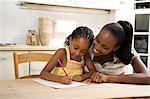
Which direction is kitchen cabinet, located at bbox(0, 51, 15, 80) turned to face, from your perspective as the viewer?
facing the viewer

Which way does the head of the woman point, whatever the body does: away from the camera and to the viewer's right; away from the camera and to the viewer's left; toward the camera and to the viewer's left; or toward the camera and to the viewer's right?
toward the camera and to the viewer's left

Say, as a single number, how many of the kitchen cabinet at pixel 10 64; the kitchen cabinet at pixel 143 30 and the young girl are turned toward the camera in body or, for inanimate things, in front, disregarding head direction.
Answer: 3

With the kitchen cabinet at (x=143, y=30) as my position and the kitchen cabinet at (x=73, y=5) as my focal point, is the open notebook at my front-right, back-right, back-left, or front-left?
front-left

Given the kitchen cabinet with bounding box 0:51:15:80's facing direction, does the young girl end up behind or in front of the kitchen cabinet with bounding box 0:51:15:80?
in front

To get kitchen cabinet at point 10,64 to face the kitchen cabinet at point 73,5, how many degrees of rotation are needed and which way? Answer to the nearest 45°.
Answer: approximately 135° to its left

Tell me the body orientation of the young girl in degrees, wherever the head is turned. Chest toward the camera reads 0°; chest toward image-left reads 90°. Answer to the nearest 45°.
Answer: approximately 0°

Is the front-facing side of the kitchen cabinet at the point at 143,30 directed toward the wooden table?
yes

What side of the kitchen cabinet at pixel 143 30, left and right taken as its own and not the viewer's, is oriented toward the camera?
front

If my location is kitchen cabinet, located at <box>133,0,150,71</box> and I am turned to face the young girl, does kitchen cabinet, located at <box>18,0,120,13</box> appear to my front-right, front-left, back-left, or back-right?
front-right

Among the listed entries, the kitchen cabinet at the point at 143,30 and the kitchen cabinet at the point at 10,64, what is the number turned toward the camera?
2

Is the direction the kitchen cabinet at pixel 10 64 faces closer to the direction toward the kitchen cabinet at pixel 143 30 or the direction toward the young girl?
the young girl

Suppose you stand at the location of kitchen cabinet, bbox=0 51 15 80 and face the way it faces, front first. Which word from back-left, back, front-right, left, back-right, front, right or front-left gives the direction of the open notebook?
front

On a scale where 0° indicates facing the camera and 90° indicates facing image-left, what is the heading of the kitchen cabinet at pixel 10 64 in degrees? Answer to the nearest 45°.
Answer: approximately 0°

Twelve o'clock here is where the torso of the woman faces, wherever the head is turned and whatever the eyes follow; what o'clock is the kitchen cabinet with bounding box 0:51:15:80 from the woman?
The kitchen cabinet is roughly at 3 o'clock from the woman.

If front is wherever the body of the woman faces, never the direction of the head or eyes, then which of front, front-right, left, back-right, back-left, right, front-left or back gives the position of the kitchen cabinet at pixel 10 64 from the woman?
right
